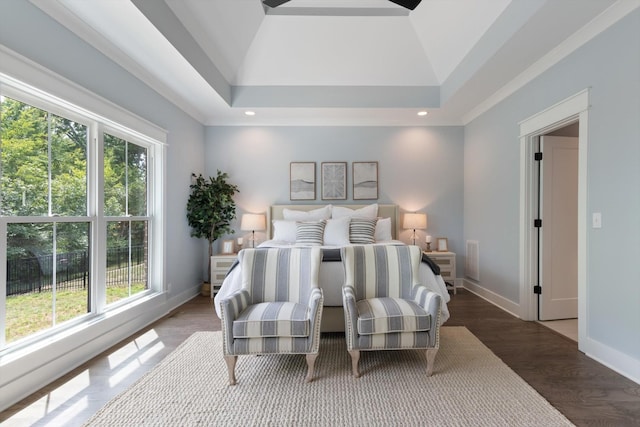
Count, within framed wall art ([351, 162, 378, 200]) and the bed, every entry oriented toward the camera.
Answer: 2

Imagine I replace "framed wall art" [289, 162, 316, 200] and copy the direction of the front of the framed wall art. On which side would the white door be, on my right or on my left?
on my left

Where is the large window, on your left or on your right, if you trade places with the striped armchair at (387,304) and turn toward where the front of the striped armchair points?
on your right

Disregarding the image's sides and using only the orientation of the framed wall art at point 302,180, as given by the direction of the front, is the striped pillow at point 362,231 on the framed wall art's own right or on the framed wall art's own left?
on the framed wall art's own left

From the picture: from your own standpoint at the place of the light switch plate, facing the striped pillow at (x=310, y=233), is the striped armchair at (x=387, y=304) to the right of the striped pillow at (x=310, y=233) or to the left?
left

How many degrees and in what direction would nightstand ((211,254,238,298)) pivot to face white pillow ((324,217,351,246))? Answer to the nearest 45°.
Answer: approximately 45° to its left

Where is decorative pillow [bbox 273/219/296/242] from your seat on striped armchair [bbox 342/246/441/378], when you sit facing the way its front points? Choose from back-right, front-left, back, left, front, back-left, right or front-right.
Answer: back-right

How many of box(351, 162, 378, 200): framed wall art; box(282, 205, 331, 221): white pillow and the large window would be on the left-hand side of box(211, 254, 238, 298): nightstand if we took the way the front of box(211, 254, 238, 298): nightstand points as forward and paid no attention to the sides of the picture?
2
